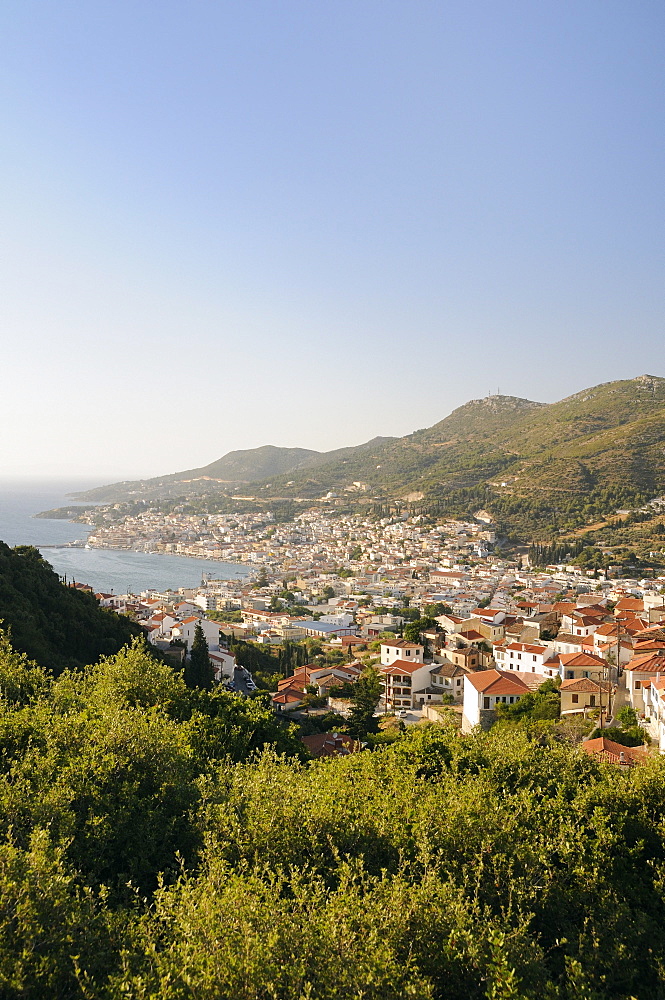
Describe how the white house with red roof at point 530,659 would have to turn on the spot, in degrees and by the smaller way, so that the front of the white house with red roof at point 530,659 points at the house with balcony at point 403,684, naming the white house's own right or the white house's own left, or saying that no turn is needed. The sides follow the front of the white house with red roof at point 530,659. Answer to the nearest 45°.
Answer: approximately 45° to the white house's own right

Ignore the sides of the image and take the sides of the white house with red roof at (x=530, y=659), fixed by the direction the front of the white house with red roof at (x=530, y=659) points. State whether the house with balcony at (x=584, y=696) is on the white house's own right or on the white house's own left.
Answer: on the white house's own left

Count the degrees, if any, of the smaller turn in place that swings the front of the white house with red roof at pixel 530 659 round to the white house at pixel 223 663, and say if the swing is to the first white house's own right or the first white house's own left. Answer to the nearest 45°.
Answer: approximately 45° to the first white house's own right

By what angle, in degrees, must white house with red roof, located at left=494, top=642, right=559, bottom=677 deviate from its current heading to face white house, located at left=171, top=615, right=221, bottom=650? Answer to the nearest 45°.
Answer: approximately 45° to its right

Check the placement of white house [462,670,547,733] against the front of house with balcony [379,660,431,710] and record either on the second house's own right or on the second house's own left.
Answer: on the second house's own left

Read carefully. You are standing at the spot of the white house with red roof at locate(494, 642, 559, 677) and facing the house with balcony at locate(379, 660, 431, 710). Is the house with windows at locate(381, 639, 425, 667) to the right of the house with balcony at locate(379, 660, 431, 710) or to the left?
right

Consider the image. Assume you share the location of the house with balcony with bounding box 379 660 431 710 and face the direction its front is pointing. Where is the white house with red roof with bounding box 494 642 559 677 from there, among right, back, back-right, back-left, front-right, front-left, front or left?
back-left
